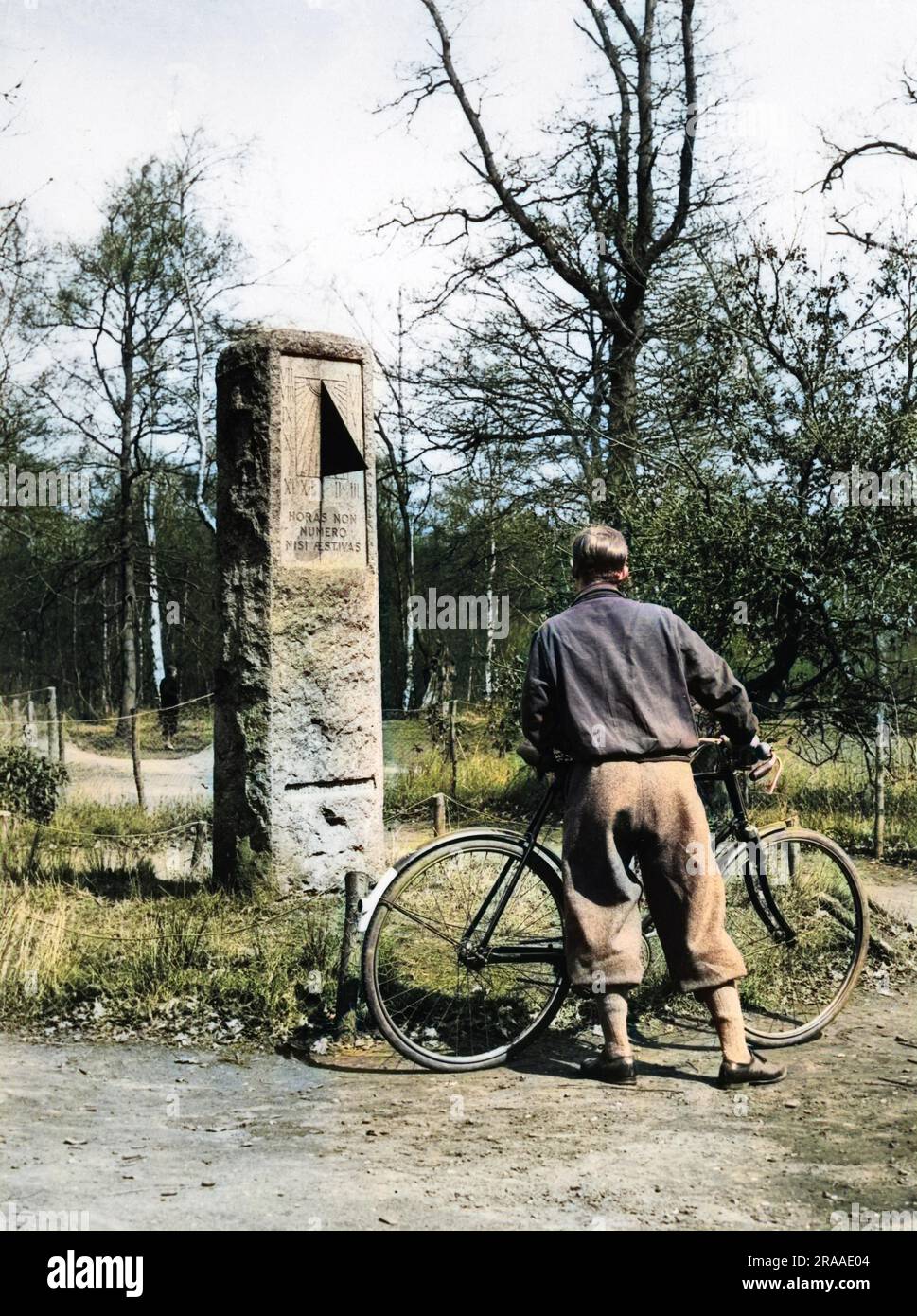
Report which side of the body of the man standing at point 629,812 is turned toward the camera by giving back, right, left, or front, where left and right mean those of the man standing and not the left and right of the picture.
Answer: back

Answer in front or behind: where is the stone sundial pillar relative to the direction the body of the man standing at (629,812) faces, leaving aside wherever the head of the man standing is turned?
in front

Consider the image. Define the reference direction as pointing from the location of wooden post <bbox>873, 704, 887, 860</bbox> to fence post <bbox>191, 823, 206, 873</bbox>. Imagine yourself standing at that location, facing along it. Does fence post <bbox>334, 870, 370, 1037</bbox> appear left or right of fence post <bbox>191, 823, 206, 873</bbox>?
left

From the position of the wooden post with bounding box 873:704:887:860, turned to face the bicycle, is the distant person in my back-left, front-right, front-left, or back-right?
back-right

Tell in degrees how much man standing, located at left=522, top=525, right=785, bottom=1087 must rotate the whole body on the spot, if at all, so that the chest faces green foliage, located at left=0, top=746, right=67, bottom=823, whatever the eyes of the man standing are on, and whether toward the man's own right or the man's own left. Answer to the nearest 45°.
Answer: approximately 45° to the man's own left

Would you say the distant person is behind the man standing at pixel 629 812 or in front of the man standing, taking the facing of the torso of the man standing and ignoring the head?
in front

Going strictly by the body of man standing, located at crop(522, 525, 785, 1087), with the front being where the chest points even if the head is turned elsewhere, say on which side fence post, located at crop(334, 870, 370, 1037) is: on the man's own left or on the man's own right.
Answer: on the man's own left

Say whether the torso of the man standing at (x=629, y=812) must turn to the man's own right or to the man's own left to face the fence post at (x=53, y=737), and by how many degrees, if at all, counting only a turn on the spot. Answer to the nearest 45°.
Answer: approximately 45° to the man's own left

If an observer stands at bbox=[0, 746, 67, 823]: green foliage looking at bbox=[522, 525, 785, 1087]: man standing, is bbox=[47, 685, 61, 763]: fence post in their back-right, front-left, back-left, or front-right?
back-left
